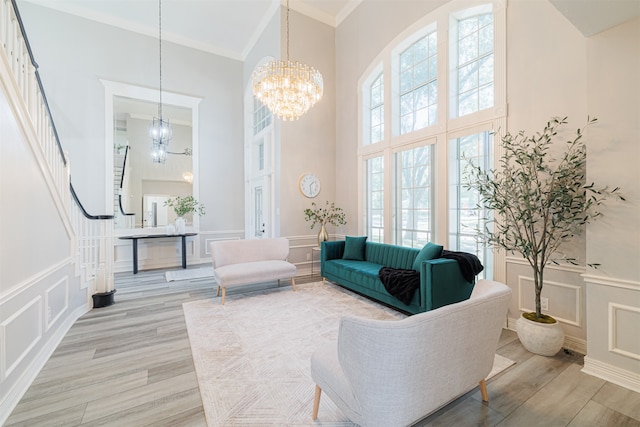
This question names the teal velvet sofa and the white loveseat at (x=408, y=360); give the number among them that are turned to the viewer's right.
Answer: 0

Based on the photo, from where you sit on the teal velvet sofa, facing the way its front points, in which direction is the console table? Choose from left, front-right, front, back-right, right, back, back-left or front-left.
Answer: front-right

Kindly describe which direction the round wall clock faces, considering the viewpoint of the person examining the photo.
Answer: facing the viewer and to the right of the viewer

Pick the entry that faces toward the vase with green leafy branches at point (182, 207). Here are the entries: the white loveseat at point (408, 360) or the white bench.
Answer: the white loveseat

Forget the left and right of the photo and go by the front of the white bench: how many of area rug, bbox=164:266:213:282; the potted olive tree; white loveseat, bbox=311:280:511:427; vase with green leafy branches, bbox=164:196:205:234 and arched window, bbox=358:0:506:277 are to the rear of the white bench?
2

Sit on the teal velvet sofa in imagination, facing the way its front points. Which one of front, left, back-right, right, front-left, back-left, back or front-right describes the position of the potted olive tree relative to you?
left

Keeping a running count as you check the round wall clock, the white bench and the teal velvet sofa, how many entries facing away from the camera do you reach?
0

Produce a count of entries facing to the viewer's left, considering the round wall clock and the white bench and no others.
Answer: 0

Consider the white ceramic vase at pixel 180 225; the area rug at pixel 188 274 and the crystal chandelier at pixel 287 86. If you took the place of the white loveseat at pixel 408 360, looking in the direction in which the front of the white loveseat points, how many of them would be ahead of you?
3

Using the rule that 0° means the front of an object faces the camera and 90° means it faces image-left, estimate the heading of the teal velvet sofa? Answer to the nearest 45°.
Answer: approximately 45°

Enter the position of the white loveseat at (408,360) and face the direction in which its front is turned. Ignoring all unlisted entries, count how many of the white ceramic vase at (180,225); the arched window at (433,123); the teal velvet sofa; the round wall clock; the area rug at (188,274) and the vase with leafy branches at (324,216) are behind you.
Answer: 0

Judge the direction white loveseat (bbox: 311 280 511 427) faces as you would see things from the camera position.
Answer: facing away from the viewer and to the left of the viewer

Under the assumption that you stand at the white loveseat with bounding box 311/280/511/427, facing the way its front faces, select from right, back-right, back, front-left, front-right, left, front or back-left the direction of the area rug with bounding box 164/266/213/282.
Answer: front

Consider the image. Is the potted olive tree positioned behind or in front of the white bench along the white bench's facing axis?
in front

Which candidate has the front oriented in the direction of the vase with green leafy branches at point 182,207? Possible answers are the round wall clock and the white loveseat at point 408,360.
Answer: the white loveseat

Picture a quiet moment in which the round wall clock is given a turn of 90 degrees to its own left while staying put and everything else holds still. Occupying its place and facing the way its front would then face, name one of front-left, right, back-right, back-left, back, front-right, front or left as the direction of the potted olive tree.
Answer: right

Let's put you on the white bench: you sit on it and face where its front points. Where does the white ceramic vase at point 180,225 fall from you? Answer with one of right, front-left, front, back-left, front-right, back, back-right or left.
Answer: back

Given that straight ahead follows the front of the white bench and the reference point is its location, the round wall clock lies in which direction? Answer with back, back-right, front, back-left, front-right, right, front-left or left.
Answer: left

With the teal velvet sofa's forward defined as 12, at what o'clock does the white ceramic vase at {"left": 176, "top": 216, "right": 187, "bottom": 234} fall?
The white ceramic vase is roughly at 2 o'clock from the teal velvet sofa.
